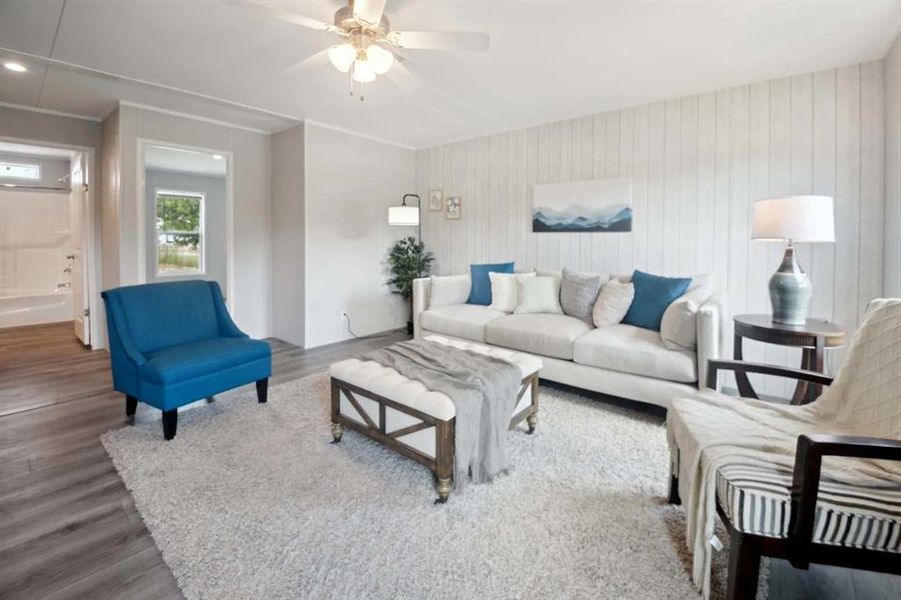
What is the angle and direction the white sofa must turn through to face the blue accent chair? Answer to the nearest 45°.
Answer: approximately 45° to its right

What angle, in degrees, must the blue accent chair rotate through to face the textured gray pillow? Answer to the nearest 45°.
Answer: approximately 45° to its left

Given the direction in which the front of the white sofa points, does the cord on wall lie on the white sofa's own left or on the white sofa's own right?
on the white sofa's own right

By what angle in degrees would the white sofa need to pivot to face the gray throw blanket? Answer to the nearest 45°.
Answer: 0° — it already faces it

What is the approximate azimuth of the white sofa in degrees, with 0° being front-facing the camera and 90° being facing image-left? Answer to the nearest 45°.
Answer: approximately 45°

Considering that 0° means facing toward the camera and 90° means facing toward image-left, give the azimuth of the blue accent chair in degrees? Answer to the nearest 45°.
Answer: approximately 315°

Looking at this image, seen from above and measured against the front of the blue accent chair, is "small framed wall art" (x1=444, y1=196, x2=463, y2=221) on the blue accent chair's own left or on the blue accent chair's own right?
on the blue accent chair's own left

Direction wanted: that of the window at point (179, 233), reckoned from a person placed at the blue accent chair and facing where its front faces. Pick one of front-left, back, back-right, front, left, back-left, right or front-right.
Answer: back-left
